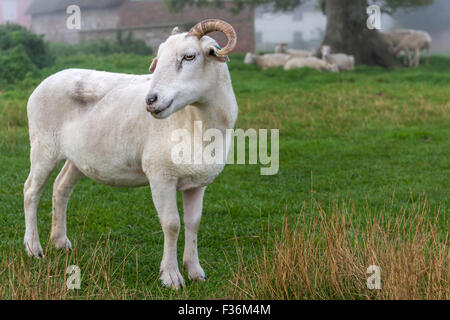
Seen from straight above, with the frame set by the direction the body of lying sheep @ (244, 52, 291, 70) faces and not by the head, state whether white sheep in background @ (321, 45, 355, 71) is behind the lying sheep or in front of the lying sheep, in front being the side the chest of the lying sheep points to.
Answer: behind

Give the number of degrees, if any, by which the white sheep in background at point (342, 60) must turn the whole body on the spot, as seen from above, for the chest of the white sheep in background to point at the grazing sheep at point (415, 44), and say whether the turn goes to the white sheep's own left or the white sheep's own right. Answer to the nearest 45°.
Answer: approximately 135° to the white sheep's own right

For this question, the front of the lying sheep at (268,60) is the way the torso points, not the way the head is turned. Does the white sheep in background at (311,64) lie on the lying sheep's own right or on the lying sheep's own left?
on the lying sheep's own left

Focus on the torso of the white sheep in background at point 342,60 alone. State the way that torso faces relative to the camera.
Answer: to the viewer's left

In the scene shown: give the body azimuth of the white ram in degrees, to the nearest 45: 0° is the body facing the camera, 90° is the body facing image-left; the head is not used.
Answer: approximately 315°

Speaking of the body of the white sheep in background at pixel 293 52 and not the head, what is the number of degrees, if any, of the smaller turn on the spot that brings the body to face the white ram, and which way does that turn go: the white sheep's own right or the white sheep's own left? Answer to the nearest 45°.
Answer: approximately 90° to the white sheep's own left

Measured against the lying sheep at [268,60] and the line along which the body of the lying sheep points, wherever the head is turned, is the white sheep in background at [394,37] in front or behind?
behind

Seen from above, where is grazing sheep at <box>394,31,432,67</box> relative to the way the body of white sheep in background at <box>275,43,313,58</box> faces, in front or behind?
behind

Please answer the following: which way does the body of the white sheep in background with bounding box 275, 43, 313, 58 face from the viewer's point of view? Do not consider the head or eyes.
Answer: to the viewer's left

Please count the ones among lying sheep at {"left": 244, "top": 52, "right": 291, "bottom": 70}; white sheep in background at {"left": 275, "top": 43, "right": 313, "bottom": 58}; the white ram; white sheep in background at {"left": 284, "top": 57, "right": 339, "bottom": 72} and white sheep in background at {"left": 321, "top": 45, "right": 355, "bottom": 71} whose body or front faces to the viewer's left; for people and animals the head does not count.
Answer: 3

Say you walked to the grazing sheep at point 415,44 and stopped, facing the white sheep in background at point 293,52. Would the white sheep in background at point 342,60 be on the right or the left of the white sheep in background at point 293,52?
left

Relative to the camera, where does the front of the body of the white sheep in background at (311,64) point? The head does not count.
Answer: to the viewer's right

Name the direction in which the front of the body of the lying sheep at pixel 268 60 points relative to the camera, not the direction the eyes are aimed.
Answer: to the viewer's left

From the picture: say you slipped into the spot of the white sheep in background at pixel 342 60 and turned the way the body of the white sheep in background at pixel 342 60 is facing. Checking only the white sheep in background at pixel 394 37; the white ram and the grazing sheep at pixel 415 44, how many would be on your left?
1
